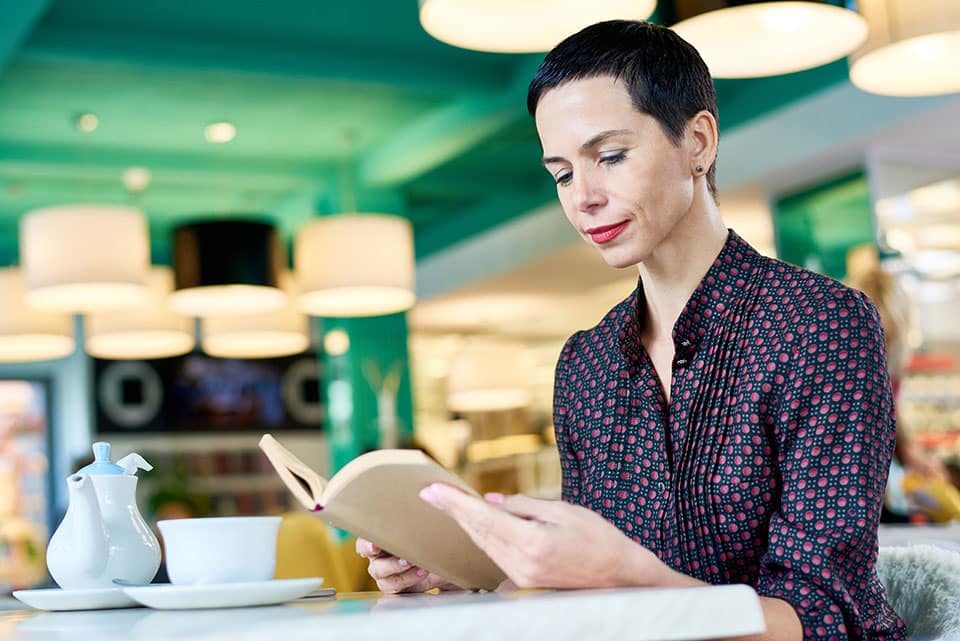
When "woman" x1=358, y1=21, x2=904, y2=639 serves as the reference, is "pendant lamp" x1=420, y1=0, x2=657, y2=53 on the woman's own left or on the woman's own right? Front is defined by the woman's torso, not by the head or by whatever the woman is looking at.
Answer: on the woman's own right

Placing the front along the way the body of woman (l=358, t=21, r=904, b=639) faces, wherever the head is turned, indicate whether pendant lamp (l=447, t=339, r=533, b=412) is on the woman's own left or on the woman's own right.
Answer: on the woman's own right

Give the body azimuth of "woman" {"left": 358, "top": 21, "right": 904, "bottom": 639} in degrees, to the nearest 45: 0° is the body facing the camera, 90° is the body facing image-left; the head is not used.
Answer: approximately 45°

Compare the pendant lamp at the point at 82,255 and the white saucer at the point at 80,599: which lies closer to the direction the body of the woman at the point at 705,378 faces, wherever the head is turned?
the white saucer

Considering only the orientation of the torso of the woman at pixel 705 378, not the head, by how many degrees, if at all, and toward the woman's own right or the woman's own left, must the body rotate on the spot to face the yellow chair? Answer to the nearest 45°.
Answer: approximately 90° to the woman's own right

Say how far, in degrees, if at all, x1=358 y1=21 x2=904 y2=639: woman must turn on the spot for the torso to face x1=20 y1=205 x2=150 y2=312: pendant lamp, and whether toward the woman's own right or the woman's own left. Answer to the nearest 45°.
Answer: approximately 90° to the woman's own right

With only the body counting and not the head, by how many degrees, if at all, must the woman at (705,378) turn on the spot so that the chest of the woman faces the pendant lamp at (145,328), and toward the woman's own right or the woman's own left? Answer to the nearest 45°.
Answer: approximately 90° to the woman's own right

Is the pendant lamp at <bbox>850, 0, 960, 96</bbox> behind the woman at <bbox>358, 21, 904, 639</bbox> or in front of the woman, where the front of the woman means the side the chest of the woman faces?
behind

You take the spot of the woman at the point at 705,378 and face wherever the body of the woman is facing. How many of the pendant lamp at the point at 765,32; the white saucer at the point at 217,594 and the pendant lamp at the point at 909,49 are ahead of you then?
1

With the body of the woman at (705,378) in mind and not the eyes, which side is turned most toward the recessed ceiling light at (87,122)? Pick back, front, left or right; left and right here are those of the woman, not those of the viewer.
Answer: right

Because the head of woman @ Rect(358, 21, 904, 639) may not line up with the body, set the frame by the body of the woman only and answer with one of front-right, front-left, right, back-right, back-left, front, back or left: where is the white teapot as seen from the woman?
front-right
